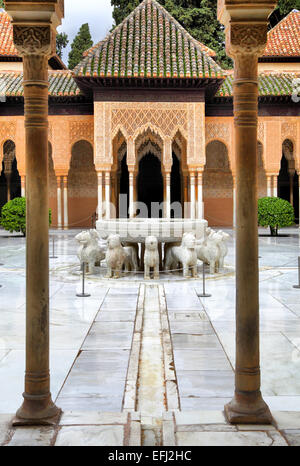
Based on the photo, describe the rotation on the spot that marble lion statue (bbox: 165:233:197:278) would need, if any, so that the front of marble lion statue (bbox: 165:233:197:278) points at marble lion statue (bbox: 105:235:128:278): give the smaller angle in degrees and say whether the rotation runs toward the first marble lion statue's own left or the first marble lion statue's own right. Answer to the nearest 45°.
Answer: approximately 135° to the first marble lion statue's own right

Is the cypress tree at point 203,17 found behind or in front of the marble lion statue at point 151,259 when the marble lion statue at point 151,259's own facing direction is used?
behind

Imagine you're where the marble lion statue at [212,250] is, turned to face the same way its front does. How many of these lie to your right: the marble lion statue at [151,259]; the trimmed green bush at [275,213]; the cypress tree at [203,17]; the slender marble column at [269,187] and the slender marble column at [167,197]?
1

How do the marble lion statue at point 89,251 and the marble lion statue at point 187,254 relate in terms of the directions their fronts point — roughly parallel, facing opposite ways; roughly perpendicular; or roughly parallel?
roughly perpendicular

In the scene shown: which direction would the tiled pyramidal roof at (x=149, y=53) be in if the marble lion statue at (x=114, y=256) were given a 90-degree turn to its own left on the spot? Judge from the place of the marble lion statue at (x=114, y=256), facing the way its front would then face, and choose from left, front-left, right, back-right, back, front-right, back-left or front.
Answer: back-left

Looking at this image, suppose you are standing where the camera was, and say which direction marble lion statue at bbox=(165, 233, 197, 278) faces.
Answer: facing the viewer and to the right of the viewer

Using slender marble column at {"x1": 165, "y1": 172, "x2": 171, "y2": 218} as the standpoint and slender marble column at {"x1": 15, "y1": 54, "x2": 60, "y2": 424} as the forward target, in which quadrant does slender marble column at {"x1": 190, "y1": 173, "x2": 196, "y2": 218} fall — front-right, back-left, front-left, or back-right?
back-left

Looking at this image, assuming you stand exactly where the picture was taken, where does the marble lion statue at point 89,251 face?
facing the viewer and to the left of the viewer

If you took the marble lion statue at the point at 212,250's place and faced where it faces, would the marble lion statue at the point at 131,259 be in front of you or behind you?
behind

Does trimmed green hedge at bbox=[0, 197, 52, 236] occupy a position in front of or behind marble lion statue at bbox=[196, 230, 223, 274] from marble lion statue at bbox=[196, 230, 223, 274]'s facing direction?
behind

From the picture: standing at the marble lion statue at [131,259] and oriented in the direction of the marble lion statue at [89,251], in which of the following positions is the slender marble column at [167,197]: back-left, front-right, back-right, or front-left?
back-right
